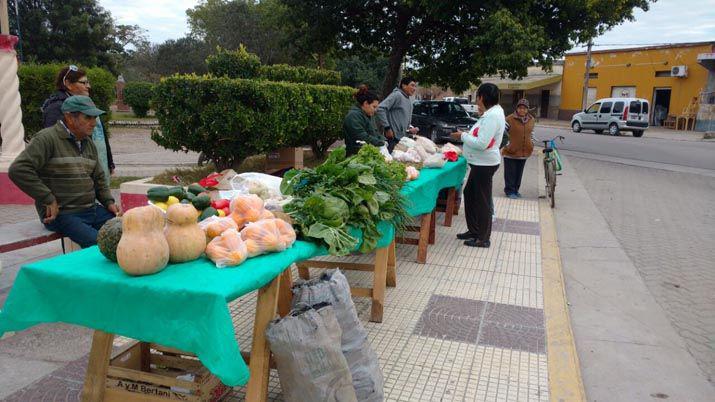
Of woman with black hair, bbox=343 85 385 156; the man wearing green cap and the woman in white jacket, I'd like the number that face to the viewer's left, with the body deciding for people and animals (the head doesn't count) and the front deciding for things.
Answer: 1

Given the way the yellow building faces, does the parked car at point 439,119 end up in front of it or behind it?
in front

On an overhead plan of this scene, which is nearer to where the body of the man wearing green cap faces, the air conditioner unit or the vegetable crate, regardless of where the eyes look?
the vegetable crate

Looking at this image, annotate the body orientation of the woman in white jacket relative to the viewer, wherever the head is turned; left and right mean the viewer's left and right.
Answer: facing to the left of the viewer

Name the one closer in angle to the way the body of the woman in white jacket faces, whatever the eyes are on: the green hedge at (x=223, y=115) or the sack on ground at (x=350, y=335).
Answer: the green hedge

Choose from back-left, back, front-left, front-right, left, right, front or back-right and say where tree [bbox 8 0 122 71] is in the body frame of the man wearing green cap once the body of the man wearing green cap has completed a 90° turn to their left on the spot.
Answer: front-left

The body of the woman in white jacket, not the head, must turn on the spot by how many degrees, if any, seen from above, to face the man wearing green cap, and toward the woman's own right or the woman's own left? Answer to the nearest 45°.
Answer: approximately 45° to the woman's own left

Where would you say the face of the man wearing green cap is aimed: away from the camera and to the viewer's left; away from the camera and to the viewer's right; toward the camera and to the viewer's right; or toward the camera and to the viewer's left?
toward the camera and to the viewer's right

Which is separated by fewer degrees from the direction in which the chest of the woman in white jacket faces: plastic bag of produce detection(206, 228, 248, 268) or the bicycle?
the plastic bag of produce

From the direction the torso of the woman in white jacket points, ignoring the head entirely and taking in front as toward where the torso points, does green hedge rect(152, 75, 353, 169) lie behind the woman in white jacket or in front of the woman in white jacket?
in front

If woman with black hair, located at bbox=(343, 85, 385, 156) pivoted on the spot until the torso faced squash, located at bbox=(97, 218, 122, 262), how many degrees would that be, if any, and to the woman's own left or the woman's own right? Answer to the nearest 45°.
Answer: approximately 90° to the woman's own right

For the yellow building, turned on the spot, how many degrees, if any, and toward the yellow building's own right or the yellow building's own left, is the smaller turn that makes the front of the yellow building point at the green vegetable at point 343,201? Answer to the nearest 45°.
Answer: approximately 45° to the yellow building's own left
